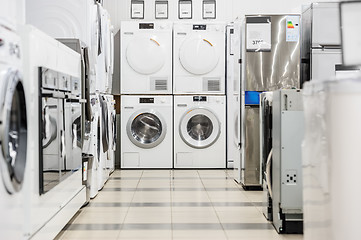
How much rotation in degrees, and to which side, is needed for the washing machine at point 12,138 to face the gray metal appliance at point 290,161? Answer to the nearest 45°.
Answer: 0° — it already faces it

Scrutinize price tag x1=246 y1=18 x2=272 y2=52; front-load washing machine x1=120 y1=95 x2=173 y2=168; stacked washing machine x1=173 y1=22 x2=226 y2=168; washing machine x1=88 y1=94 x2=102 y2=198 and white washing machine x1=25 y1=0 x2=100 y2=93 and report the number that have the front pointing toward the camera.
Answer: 3

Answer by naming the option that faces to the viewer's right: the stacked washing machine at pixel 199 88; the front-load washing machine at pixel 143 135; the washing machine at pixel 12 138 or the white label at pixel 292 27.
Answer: the washing machine

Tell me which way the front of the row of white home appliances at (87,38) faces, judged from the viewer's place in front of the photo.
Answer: facing to the right of the viewer

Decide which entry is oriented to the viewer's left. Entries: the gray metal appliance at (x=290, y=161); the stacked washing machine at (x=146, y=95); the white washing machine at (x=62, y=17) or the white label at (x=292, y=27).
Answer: the gray metal appliance

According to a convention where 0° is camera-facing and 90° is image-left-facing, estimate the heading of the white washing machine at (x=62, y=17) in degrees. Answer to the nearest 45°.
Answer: approximately 270°

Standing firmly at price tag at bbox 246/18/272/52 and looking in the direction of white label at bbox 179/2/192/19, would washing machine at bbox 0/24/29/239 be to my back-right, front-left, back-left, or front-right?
back-left

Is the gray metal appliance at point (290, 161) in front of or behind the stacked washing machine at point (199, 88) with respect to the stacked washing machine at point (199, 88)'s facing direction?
in front

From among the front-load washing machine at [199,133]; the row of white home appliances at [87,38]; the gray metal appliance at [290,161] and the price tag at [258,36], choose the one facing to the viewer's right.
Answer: the row of white home appliances
